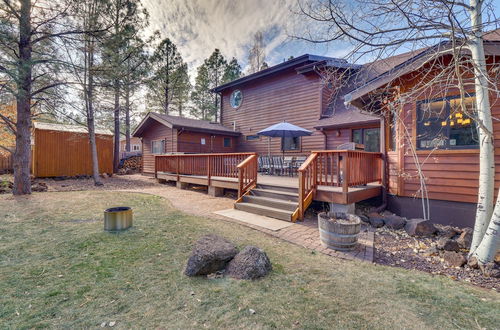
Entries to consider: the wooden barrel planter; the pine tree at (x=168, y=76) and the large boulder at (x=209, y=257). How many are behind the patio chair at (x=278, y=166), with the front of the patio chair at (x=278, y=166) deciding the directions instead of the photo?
2

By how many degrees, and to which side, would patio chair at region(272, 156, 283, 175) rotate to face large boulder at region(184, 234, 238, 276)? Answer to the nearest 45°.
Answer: approximately 180°

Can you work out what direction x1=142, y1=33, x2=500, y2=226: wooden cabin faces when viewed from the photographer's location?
facing the viewer and to the left of the viewer

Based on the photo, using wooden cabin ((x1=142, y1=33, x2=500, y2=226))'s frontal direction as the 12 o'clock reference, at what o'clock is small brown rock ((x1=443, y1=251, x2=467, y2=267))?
The small brown rock is roughly at 10 o'clock from the wooden cabin.

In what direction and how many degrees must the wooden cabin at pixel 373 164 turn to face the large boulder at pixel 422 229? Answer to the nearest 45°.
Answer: approximately 90° to its left

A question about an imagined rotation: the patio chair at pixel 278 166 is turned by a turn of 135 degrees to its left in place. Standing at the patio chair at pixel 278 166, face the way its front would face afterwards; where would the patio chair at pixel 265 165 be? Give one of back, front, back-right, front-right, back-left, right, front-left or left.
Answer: right
